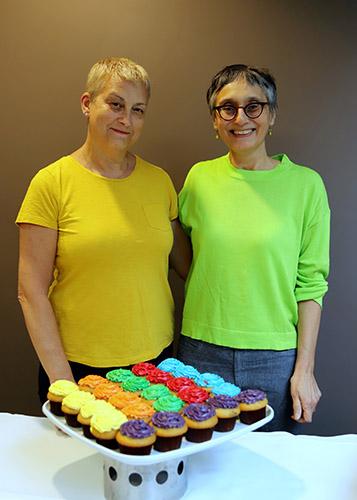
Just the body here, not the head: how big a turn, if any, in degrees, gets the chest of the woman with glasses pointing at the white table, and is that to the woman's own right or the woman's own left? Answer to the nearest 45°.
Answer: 0° — they already face it

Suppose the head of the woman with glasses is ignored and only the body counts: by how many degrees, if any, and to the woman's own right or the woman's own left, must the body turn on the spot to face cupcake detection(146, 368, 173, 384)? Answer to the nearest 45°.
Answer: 0° — they already face it

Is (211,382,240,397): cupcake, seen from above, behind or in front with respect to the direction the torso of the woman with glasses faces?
in front

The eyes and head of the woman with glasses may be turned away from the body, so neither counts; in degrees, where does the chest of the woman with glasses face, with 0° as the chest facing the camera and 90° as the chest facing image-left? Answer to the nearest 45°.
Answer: approximately 0°

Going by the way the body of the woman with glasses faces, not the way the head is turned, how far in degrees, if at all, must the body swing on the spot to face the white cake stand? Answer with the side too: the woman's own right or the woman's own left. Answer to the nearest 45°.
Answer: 0° — they already face it

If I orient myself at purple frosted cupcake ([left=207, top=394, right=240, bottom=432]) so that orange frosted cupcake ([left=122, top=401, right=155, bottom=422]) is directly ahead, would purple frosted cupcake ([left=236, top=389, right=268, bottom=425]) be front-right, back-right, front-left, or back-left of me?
back-right

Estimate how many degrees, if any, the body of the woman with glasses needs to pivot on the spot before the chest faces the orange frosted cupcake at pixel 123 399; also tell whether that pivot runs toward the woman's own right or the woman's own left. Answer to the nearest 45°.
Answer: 0° — they already face it
